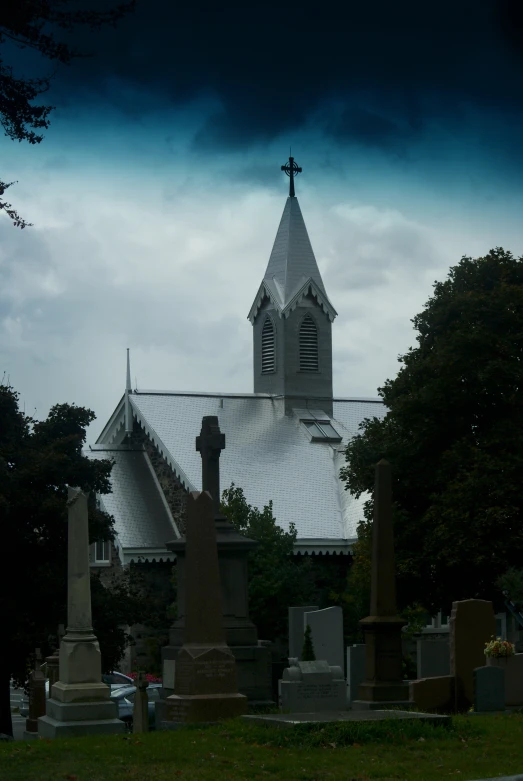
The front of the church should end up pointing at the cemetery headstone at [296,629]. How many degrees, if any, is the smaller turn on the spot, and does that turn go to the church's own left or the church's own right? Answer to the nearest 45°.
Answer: approximately 45° to the church's own left

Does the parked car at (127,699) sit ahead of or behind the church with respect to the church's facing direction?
ahead

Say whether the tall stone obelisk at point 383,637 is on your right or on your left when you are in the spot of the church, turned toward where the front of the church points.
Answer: on your left

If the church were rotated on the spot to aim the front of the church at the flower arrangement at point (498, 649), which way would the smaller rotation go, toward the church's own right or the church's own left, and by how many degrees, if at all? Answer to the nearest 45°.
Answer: approximately 45° to the church's own left

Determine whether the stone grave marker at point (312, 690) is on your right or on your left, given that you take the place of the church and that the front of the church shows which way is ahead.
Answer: on your left

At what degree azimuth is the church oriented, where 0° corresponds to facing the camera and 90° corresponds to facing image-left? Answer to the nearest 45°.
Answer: approximately 45°

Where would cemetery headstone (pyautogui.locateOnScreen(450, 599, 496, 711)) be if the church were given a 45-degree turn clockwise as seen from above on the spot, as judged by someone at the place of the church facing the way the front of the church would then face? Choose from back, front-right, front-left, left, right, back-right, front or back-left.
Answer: left

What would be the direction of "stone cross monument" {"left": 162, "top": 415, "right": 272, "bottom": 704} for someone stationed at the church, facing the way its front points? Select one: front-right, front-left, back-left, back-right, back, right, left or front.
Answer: front-left
